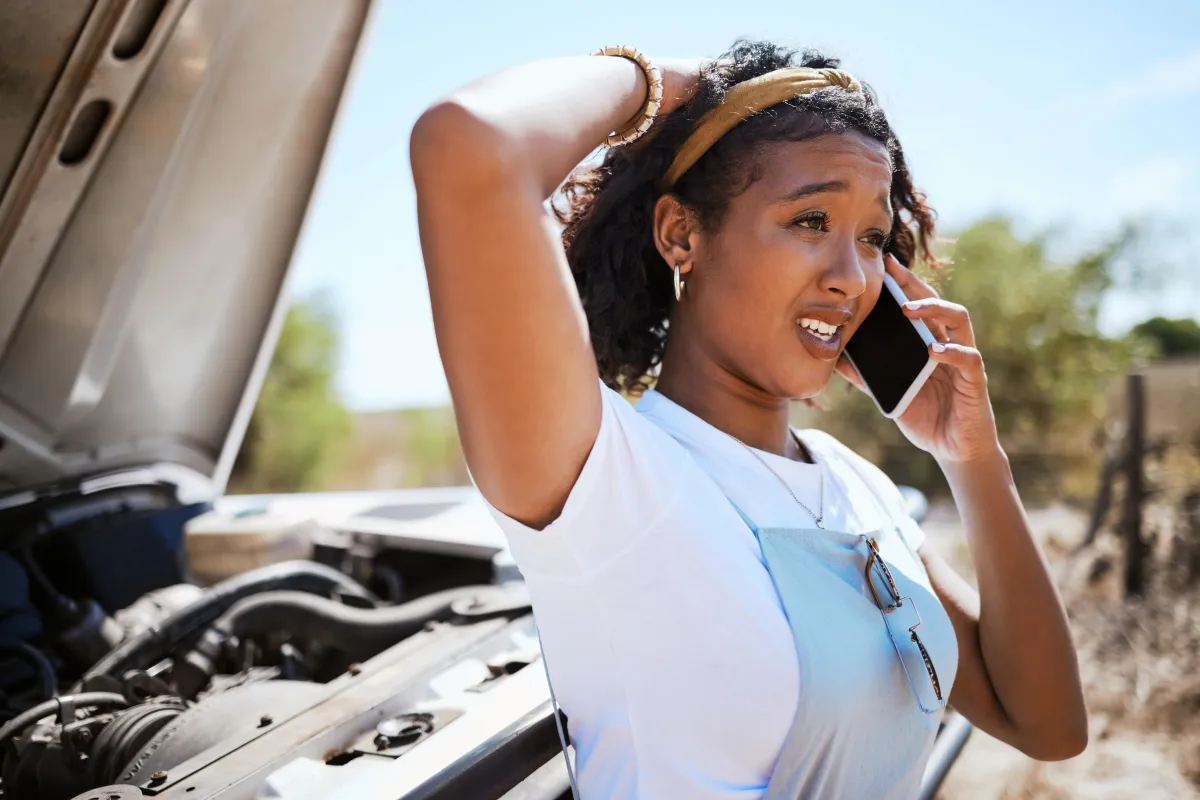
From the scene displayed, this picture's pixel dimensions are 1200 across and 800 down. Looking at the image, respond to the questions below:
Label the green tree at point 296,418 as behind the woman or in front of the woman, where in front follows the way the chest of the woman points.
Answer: behind

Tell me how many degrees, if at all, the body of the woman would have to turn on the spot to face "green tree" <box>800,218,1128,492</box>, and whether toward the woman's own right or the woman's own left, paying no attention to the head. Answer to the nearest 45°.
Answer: approximately 135° to the woman's own left

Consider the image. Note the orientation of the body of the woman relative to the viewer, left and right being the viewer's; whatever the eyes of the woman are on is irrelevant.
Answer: facing the viewer and to the right of the viewer
